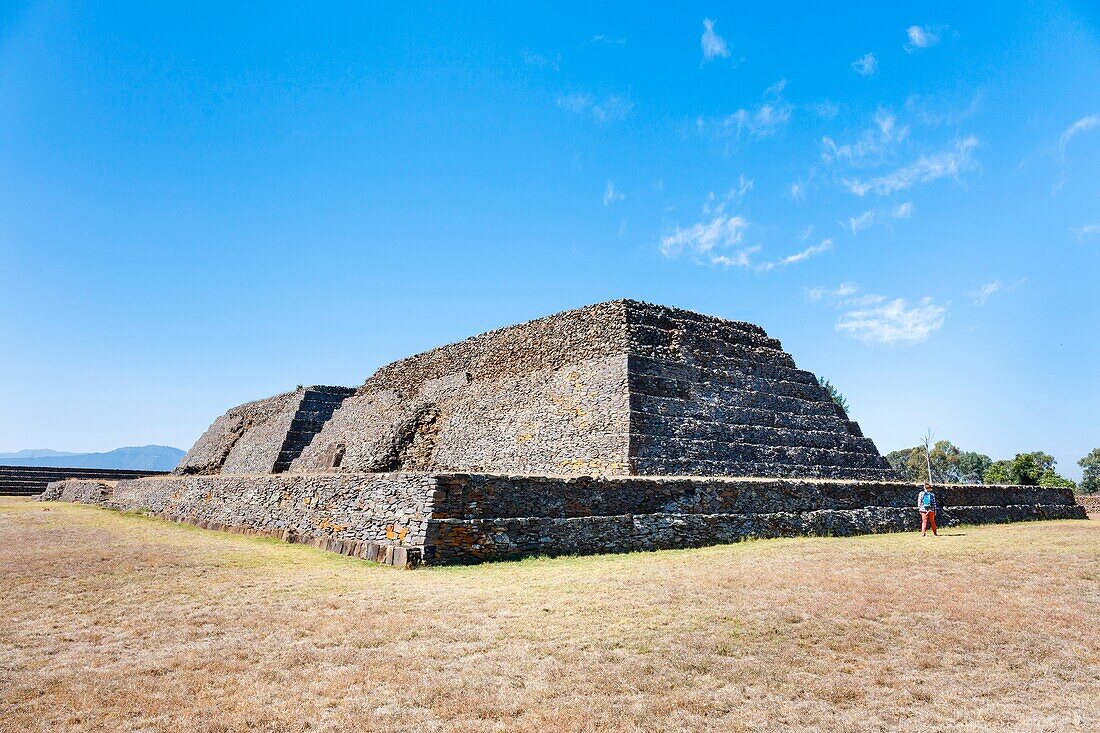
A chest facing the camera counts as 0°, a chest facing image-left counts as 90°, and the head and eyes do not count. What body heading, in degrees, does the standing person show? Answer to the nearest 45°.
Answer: approximately 180°

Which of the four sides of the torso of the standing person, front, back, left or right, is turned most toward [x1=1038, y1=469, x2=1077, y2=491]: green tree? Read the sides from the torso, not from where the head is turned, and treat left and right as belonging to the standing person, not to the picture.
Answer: back

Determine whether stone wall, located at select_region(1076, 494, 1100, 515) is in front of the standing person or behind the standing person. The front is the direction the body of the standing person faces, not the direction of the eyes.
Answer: behind
